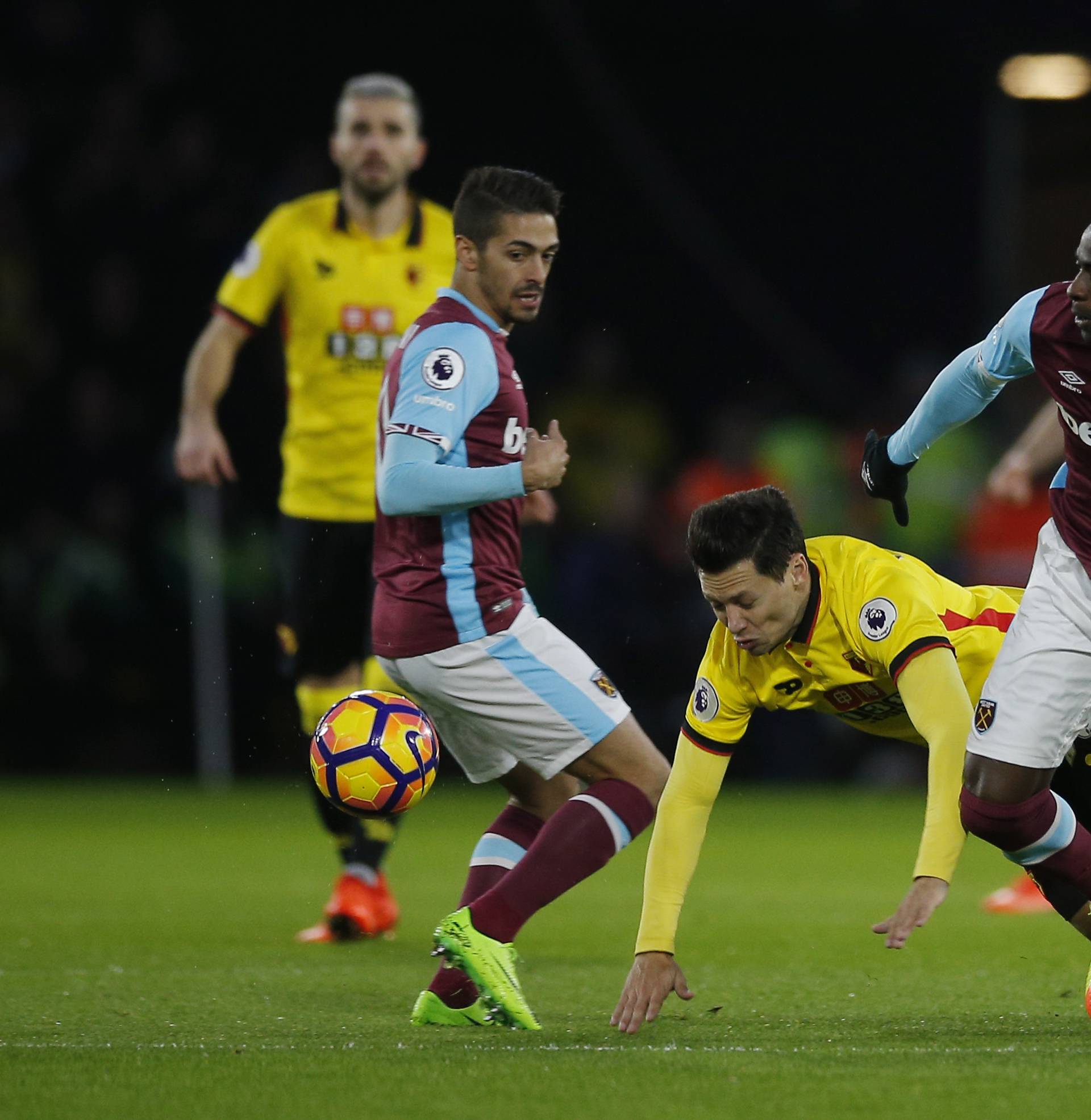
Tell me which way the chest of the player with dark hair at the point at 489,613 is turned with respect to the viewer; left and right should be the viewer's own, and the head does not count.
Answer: facing to the right of the viewer

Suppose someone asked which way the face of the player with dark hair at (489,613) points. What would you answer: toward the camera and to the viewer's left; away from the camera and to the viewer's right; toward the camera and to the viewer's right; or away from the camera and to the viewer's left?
toward the camera and to the viewer's right

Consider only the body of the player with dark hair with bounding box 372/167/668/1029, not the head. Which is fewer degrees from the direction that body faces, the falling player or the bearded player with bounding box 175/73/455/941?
the falling player

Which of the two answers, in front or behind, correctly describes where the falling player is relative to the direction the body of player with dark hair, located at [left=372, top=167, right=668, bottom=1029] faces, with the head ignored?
in front

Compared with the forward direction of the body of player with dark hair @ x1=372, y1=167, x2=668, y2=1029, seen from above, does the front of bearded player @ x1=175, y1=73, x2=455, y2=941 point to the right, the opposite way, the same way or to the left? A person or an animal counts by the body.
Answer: to the right

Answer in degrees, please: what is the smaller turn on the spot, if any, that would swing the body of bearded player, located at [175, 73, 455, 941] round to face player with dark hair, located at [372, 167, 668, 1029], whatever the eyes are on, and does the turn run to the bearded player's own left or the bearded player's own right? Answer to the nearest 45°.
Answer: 0° — they already face them

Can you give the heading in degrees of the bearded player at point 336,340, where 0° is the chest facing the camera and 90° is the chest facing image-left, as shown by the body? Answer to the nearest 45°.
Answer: approximately 0°

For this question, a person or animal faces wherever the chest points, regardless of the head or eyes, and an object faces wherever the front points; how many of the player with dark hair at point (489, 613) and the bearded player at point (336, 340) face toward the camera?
1

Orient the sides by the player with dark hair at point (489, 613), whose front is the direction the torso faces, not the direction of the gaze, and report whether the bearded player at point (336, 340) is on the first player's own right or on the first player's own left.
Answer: on the first player's own left

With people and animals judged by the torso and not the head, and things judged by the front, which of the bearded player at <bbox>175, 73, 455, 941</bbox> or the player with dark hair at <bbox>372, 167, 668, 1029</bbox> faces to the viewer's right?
the player with dark hair
